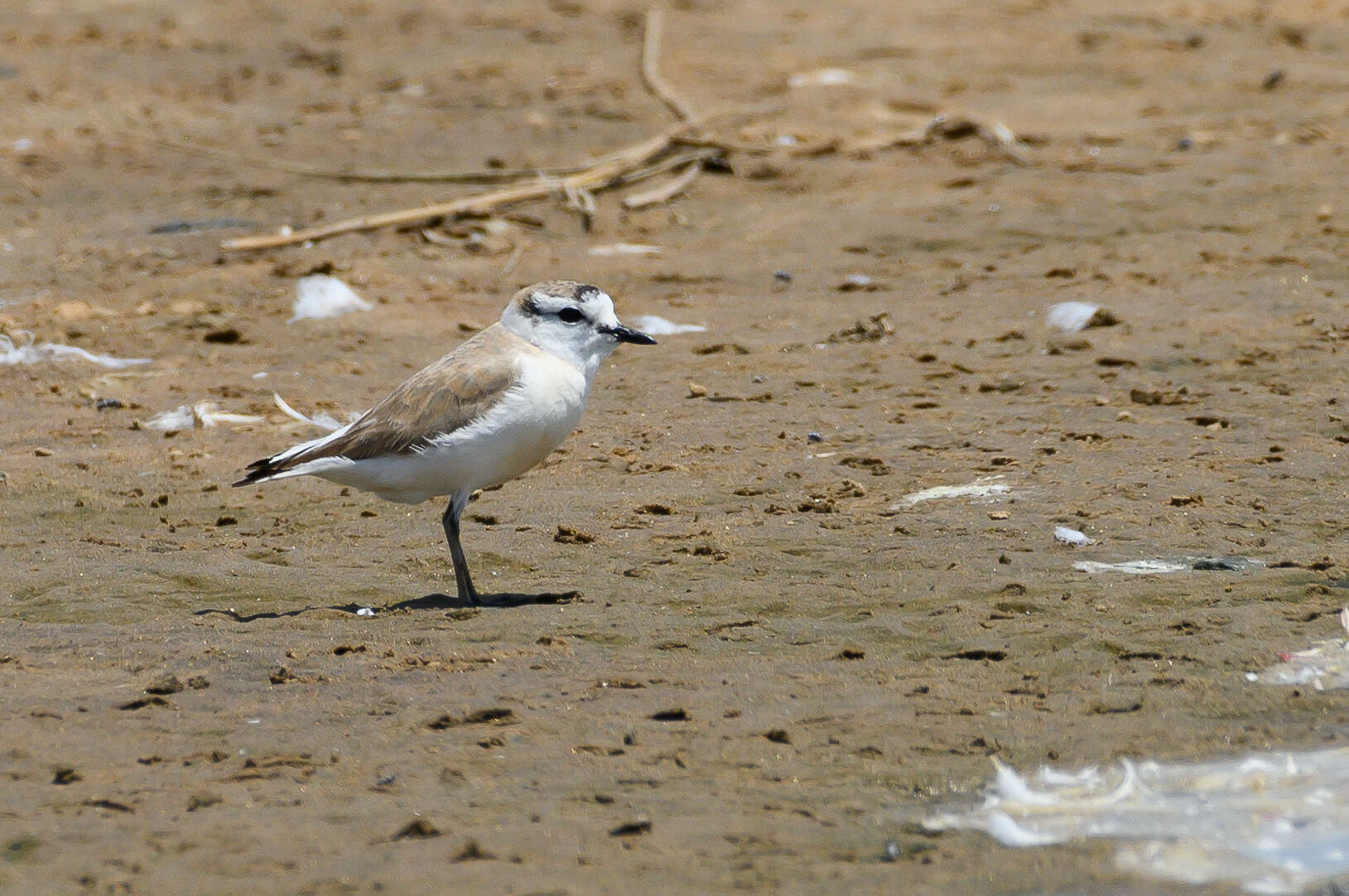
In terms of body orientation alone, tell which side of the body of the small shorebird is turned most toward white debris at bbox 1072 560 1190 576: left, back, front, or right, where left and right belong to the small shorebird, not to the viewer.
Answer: front

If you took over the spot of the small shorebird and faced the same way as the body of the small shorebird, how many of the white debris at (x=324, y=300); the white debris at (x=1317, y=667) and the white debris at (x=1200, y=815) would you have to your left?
1

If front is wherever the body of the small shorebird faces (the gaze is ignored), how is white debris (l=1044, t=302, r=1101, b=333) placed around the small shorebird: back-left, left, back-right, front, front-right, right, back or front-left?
front-left

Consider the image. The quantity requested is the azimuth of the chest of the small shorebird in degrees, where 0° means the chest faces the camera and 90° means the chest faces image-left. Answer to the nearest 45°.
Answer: approximately 270°

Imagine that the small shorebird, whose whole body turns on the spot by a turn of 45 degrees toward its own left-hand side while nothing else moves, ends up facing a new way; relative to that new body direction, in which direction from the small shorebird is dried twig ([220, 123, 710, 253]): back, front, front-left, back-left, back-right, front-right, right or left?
front-left

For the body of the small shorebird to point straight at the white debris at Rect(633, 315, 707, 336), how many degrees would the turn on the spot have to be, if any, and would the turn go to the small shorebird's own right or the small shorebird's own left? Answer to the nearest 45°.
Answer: approximately 90° to the small shorebird's own left

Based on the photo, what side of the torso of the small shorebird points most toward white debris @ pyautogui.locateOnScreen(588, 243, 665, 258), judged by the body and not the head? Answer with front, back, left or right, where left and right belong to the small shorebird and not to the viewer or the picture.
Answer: left

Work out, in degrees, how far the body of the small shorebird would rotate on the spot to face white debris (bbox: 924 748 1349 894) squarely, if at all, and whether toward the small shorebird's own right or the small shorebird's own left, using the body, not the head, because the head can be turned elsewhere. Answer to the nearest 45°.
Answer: approximately 45° to the small shorebird's own right

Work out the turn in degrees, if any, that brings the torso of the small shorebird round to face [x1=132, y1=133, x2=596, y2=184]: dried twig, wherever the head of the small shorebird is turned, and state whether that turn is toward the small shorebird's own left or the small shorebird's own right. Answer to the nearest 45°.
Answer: approximately 90° to the small shorebird's own left

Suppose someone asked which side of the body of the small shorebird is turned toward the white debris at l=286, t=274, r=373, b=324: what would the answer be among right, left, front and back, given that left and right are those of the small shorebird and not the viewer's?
left

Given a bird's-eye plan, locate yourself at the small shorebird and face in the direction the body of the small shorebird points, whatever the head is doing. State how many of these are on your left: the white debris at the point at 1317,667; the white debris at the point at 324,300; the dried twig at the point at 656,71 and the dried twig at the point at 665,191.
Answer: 3

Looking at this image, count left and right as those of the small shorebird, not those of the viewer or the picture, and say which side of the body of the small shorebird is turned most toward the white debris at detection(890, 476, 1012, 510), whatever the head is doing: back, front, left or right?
front

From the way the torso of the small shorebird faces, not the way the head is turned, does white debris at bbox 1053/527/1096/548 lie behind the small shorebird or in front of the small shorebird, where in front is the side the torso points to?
in front

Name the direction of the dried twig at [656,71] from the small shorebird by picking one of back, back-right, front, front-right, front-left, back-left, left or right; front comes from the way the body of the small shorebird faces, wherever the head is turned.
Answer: left
